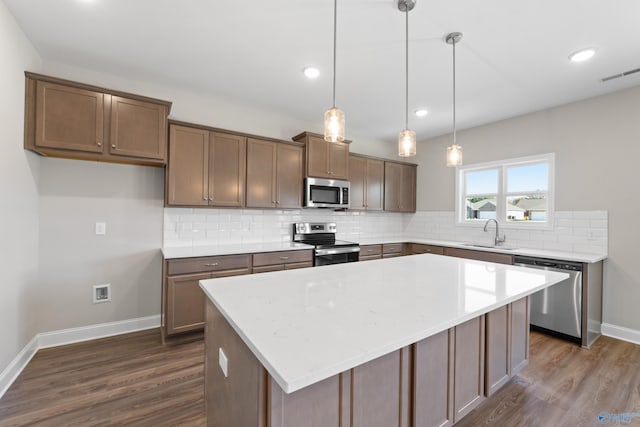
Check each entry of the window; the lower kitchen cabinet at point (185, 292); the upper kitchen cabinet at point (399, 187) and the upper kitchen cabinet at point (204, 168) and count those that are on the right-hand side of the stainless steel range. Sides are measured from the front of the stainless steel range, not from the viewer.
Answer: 2

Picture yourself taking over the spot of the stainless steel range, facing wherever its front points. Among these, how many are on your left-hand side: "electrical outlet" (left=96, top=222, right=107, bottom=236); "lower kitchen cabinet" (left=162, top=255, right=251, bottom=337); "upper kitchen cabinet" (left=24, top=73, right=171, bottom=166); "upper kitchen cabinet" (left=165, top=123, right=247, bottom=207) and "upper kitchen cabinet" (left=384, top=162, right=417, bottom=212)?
1

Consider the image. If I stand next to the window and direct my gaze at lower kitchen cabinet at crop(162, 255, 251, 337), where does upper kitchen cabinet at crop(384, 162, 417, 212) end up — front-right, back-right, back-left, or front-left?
front-right

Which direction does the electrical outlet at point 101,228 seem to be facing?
toward the camera

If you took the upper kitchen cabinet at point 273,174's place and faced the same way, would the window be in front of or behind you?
in front

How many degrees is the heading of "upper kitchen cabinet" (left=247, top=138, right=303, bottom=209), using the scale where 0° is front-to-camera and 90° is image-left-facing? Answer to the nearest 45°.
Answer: approximately 315°

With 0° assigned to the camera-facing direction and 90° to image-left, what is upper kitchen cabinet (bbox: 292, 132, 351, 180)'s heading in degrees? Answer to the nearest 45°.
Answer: approximately 315°

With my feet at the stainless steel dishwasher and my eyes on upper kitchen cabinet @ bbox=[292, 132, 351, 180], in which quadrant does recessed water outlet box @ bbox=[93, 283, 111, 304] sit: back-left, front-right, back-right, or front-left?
front-left

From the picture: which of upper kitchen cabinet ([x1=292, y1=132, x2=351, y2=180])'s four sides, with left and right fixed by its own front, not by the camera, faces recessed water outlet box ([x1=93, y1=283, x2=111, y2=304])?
right

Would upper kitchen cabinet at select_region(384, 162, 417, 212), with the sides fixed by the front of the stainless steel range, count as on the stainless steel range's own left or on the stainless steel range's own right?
on the stainless steel range's own left

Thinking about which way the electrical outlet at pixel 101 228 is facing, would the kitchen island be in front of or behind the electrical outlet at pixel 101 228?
in front
